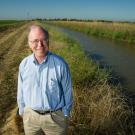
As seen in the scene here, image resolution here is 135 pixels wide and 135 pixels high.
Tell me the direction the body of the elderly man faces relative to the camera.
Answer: toward the camera

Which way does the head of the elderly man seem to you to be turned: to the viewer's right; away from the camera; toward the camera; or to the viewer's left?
toward the camera
